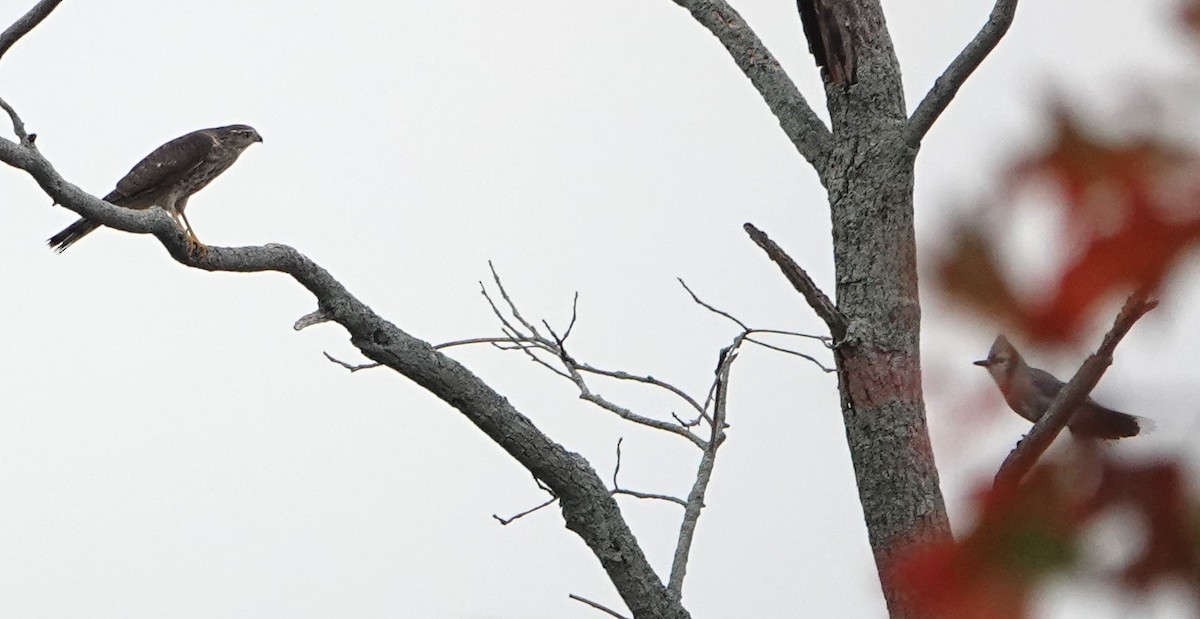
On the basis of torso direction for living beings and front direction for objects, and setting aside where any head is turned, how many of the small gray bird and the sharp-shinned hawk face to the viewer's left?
1

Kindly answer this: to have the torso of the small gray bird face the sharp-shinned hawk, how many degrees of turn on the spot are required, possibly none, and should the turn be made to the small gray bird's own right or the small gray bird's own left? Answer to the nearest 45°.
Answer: approximately 45° to the small gray bird's own right

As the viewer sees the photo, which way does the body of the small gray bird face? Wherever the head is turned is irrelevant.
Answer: to the viewer's left

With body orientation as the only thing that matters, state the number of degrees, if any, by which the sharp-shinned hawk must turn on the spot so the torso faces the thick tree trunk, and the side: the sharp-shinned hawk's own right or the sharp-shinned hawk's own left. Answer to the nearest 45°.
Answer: approximately 45° to the sharp-shinned hawk's own right

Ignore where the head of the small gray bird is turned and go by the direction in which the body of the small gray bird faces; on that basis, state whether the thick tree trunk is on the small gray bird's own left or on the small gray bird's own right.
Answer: on the small gray bird's own right

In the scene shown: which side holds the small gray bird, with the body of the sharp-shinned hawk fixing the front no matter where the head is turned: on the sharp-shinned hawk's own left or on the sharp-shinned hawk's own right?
on the sharp-shinned hawk's own right

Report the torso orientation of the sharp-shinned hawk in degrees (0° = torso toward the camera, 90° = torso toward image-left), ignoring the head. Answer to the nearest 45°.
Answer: approximately 270°

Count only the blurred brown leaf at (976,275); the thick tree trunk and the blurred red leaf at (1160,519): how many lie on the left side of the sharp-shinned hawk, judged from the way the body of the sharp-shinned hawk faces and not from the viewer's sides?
0

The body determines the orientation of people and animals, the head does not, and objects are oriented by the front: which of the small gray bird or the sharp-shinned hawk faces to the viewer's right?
the sharp-shinned hawk
